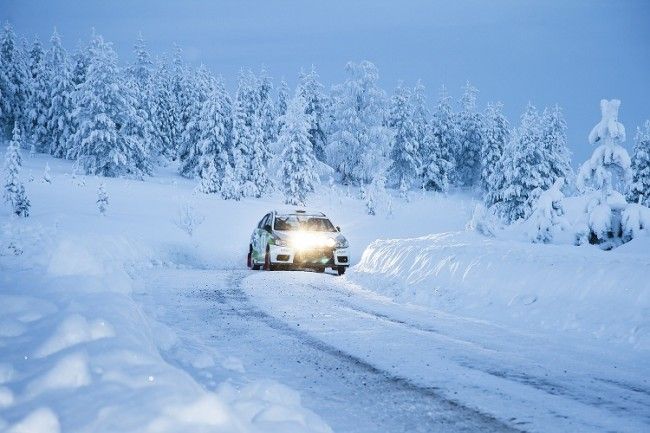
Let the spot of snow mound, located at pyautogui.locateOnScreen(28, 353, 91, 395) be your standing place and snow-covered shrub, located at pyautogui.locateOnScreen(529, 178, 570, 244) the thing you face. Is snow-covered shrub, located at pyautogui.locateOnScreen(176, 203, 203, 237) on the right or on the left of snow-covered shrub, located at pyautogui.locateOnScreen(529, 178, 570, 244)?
left

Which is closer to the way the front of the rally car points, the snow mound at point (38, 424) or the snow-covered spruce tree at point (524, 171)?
the snow mound

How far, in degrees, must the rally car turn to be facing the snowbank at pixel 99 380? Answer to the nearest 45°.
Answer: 0° — it already faces it

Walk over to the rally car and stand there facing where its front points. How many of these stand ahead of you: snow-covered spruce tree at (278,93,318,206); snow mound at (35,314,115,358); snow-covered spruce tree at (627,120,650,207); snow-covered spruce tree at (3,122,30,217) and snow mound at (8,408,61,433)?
2

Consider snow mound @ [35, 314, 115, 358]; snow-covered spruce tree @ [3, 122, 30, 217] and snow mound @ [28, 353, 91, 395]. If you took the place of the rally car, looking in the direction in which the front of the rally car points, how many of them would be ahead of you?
2

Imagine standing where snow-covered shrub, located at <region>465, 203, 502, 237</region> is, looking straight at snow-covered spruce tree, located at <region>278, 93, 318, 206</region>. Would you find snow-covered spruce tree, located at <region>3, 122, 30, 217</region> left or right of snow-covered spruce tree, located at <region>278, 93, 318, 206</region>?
left

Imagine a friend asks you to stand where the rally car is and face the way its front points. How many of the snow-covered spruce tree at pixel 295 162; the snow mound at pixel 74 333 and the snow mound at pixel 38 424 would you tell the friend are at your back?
1

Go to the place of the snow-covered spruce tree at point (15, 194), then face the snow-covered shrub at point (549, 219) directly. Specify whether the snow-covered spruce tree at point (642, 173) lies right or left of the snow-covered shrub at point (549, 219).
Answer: left

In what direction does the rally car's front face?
toward the camera

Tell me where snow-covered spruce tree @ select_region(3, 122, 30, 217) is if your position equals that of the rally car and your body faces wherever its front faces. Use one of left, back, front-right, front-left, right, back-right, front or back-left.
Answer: back-right

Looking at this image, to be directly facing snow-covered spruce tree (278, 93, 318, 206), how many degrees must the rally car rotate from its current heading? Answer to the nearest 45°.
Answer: approximately 180°

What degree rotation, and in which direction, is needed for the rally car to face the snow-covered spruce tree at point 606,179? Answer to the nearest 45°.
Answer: approximately 90° to its left

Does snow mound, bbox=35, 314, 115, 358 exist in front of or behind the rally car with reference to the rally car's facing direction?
in front

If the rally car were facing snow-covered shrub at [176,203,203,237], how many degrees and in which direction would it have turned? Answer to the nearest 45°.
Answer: approximately 135° to its right

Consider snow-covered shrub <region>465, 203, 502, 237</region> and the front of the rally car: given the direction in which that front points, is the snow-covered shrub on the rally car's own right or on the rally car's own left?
on the rally car's own left
